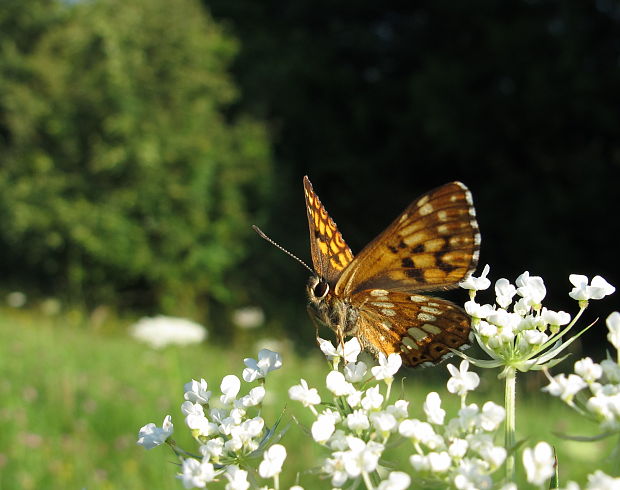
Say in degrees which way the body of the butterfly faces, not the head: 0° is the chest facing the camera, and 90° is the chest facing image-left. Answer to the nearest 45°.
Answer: approximately 45°

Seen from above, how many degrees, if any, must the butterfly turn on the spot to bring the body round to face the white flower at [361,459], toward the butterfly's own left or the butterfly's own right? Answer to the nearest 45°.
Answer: approximately 45° to the butterfly's own left

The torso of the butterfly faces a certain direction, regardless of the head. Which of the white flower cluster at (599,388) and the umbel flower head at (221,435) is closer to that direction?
the umbel flower head
